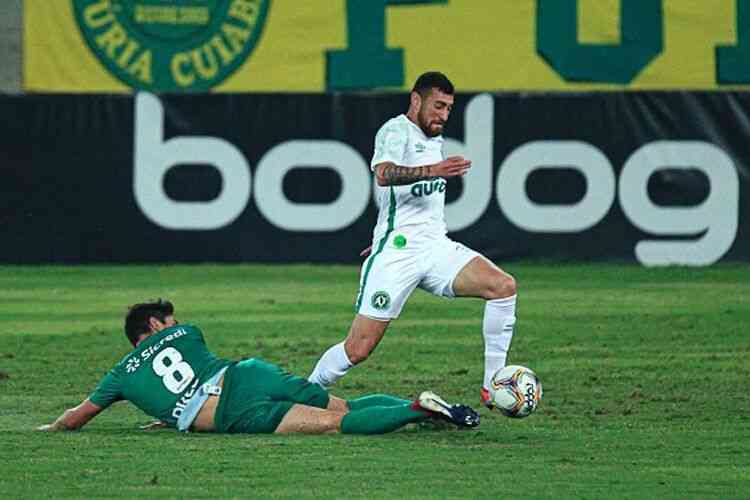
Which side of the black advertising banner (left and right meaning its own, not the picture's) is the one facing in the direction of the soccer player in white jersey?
front

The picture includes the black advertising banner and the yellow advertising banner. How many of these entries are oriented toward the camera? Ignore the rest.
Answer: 2

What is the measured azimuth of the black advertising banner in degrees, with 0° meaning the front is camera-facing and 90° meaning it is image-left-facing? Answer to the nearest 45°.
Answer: approximately 0°

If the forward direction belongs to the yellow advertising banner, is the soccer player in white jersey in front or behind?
in front

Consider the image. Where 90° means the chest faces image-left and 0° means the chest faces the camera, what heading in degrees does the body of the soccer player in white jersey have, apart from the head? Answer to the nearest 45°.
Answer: approximately 315°
